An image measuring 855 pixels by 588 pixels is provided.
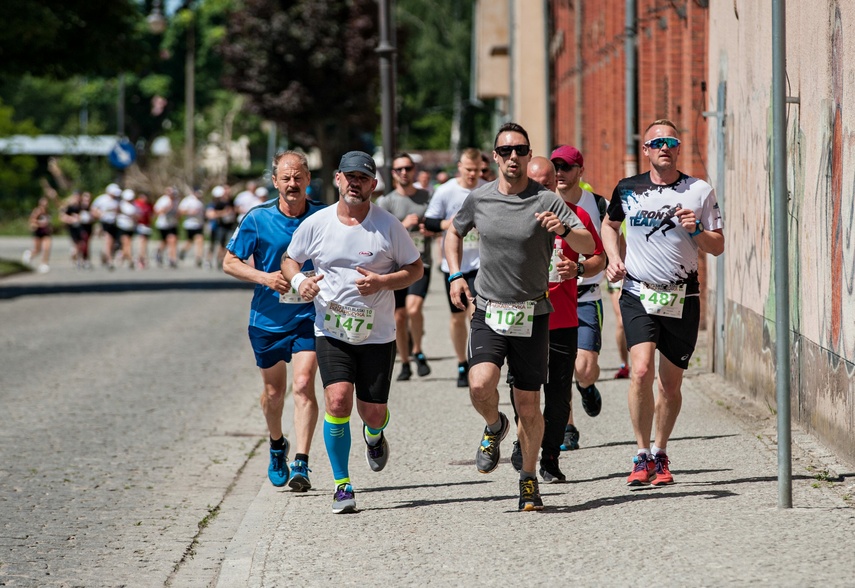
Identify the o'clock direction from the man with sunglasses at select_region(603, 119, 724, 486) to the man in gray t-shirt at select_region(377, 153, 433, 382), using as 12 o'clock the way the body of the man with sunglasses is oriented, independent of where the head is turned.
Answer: The man in gray t-shirt is roughly at 5 o'clock from the man with sunglasses.

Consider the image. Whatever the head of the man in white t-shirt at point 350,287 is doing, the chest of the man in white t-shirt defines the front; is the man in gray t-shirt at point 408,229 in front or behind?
behind

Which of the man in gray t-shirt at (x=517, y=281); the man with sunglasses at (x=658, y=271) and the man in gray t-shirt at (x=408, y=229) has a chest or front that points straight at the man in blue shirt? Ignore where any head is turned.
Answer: the man in gray t-shirt at (x=408, y=229)

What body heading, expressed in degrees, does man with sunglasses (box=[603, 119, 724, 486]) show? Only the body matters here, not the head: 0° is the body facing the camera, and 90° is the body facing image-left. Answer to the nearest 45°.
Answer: approximately 0°

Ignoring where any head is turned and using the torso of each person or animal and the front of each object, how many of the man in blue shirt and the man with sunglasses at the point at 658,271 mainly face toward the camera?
2

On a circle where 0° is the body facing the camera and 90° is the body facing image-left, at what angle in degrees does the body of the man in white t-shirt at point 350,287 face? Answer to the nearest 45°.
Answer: approximately 0°

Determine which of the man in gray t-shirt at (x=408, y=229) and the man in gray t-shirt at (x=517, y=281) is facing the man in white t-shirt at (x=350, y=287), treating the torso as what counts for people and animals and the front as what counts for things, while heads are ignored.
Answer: the man in gray t-shirt at (x=408, y=229)

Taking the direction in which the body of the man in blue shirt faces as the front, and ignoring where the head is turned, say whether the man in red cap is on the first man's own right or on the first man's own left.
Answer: on the first man's own left

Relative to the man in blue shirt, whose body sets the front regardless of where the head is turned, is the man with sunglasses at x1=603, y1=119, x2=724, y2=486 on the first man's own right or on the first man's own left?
on the first man's own left

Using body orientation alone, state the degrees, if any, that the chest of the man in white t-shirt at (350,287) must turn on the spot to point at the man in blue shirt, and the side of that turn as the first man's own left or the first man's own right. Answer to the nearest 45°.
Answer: approximately 135° to the first man's own right

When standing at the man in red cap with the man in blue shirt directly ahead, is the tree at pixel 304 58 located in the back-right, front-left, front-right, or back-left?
back-right

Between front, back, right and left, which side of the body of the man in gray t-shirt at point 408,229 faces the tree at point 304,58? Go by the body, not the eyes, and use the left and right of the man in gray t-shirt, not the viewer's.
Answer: back
